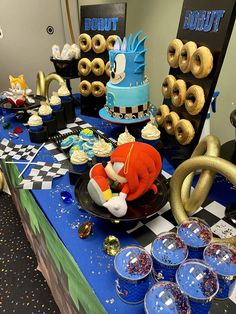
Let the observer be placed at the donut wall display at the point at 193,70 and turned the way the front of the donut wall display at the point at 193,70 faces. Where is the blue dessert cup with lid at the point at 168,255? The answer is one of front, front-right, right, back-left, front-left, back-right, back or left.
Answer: front-left

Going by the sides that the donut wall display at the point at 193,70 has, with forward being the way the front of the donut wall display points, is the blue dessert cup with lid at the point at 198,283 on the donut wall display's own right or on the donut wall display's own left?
on the donut wall display's own left

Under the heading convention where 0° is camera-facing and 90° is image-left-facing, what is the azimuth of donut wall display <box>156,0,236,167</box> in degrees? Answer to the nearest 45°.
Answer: approximately 45°

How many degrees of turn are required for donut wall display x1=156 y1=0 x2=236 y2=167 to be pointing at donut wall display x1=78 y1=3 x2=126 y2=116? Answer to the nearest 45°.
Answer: approximately 90° to its right

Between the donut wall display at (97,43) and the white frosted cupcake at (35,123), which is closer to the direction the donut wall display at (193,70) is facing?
the white frosted cupcake
